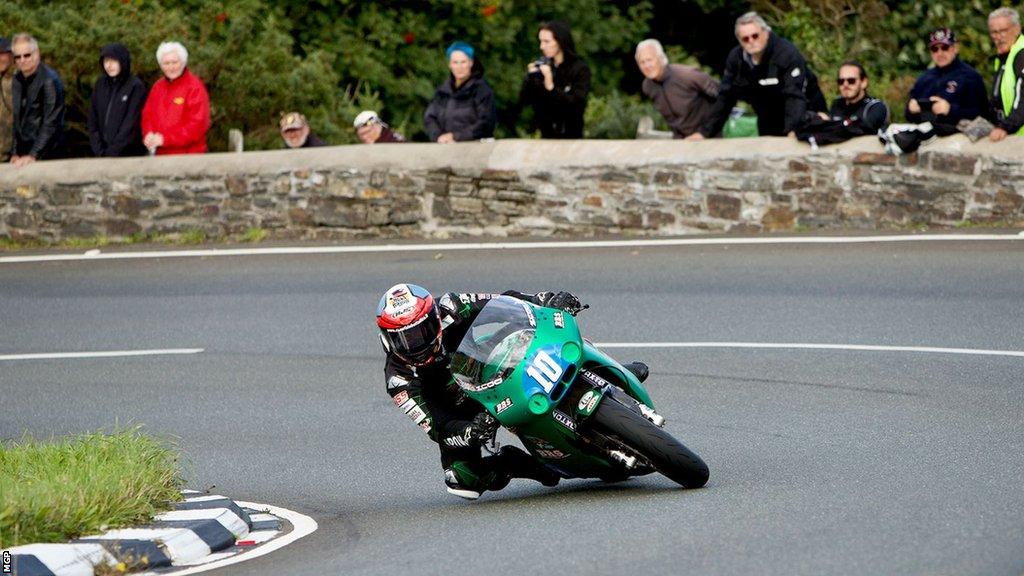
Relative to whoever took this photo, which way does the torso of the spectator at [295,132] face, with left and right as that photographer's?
facing the viewer and to the left of the viewer

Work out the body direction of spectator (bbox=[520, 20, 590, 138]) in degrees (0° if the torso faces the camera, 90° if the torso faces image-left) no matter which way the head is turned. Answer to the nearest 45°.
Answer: approximately 45°

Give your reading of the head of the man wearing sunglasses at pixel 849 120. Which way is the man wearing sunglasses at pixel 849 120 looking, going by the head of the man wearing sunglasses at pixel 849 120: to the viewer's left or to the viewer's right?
to the viewer's left

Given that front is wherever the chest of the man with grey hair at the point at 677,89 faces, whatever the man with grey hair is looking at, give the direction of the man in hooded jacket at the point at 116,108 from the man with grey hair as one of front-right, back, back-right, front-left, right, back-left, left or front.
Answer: front-right

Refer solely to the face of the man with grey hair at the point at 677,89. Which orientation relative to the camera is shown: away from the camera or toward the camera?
toward the camera

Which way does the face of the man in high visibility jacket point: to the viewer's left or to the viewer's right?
to the viewer's left

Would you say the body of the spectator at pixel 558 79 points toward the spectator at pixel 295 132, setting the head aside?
no

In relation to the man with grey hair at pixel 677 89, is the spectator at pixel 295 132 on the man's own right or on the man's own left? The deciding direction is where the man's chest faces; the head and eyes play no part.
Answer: on the man's own right

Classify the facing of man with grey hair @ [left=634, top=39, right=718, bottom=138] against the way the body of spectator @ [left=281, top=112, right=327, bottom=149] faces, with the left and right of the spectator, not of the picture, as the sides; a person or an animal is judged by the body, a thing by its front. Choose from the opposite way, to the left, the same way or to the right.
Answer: the same way

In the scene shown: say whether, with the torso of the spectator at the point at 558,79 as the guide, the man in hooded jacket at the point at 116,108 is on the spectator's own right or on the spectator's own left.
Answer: on the spectator's own right

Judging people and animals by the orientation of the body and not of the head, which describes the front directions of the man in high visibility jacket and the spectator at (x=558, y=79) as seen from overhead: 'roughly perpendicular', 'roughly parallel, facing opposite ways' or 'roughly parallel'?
roughly parallel

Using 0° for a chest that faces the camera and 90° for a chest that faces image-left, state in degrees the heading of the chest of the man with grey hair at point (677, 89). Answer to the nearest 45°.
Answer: approximately 45°

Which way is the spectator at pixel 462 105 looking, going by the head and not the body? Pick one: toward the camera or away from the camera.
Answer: toward the camera

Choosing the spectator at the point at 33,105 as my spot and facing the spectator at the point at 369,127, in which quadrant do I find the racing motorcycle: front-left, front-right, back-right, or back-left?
front-right

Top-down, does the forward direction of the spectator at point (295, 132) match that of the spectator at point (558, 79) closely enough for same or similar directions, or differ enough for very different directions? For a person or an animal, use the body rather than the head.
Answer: same or similar directions
